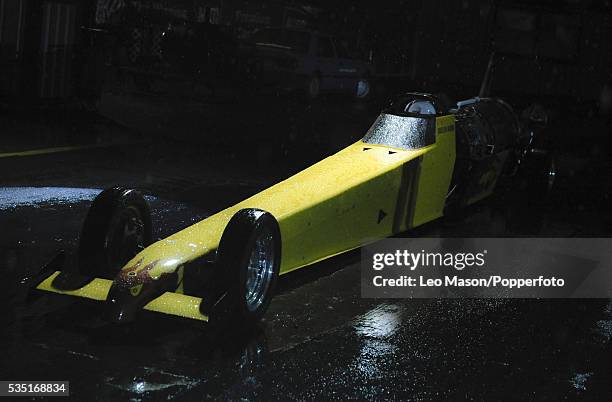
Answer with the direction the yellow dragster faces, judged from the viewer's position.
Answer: facing the viewer and to the left of the viewer

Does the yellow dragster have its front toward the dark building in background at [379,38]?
no

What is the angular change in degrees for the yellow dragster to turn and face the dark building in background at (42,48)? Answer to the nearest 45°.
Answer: approximately 90° to its right
